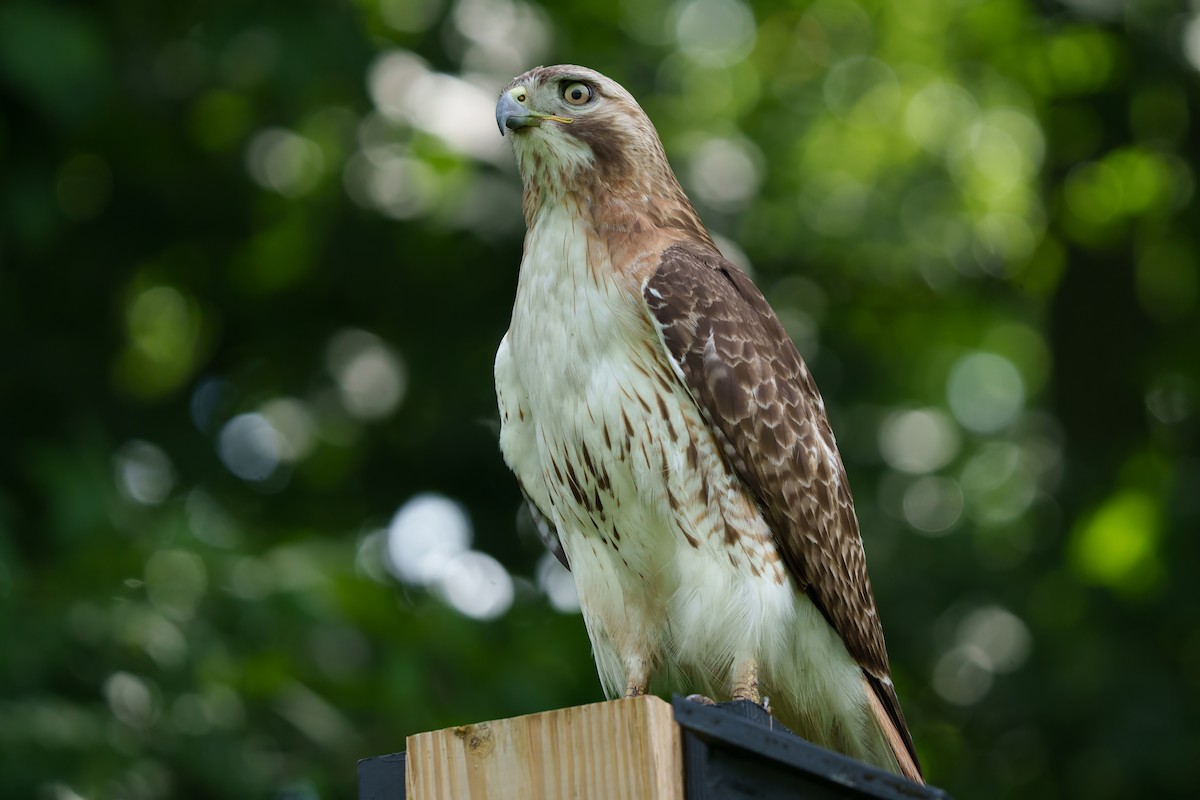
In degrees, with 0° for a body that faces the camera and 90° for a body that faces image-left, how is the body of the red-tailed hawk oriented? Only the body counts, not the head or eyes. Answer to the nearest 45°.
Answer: approximately 45°
